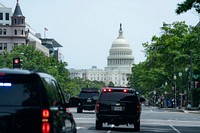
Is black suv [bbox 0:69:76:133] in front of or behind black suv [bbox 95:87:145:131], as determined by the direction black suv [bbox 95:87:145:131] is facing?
behind

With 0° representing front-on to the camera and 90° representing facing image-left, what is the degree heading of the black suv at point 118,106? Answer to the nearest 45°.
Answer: approximately 180°
